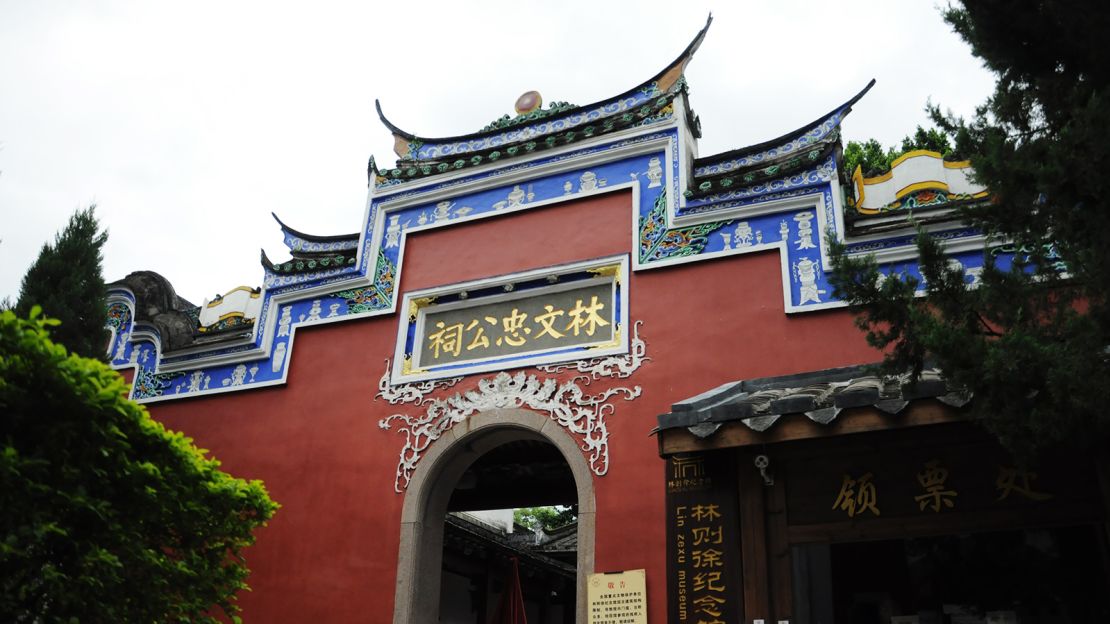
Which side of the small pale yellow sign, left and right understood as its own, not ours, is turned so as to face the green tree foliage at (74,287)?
right

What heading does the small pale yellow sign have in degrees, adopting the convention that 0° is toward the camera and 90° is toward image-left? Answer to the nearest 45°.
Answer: approximately 0°

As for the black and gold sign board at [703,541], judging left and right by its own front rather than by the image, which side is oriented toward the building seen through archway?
back

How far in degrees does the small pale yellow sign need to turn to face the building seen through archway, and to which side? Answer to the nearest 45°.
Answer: approximately 180°

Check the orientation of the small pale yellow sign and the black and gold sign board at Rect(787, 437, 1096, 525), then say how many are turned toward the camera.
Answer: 2
